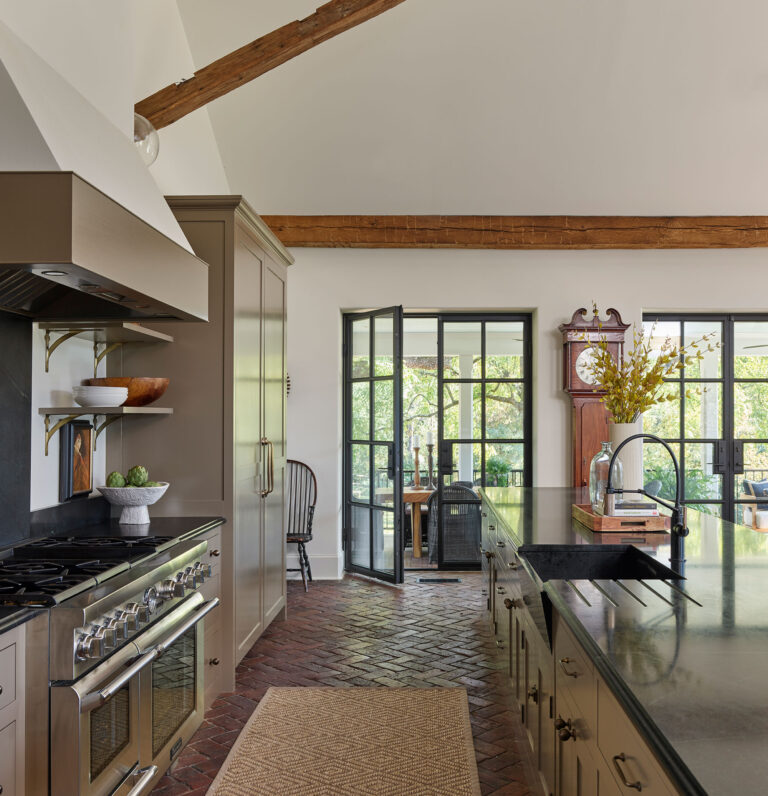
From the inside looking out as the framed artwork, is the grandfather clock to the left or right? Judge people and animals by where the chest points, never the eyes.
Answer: on its left

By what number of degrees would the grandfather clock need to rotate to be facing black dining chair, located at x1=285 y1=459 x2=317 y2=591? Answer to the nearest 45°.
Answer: approximately 90° to its right

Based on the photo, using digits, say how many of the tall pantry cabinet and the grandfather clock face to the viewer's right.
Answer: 1

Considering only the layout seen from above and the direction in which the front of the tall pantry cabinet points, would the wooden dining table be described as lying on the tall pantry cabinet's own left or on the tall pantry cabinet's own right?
on the tall pantry cabinet's own left

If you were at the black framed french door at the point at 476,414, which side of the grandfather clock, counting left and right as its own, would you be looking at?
right

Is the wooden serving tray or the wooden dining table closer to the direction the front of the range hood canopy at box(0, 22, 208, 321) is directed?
the wooden serving tray

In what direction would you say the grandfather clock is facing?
toward the camera

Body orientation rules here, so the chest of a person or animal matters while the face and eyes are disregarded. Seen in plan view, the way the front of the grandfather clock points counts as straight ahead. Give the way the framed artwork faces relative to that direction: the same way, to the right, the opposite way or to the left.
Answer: to the left

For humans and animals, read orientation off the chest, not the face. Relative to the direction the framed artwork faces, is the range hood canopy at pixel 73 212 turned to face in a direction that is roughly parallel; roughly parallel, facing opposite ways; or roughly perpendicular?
roughly parallel

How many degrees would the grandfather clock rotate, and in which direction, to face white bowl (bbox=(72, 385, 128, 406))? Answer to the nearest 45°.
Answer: approximately 45° to its right

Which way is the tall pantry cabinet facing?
to the viewer's right

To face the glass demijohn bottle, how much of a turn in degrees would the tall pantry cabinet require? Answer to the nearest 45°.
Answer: approximately 45° to its right

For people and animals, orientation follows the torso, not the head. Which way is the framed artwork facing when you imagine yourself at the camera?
facing the viewer and to the right of the viewer

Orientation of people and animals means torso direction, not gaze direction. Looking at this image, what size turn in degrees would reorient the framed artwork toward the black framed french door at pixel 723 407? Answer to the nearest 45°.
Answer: approximately 45° to its left
